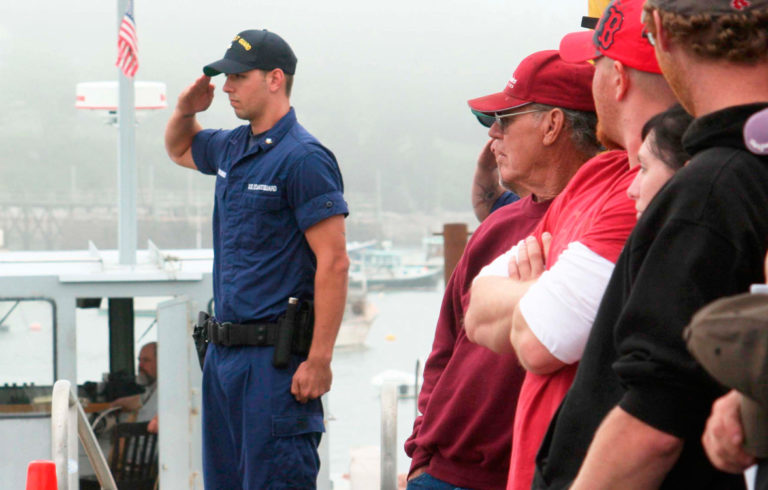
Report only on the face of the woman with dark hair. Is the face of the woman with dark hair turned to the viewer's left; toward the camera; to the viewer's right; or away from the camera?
to the viewer's left

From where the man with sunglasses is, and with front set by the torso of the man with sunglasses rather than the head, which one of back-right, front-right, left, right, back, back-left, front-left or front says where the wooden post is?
right

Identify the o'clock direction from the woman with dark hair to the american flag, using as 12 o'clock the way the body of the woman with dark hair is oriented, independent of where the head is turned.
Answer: The american flag is roughly at 2 o'clock from the woman with dark hair.

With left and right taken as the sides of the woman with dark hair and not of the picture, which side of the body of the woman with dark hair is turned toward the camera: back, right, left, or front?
left

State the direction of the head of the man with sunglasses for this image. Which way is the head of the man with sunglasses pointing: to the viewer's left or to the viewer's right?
to the viewer's left

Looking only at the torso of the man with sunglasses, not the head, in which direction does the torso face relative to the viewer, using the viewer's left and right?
facing to the left of the viewer

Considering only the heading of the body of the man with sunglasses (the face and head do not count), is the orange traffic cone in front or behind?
in front

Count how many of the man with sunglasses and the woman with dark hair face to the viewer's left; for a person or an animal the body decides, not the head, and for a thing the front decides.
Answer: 2

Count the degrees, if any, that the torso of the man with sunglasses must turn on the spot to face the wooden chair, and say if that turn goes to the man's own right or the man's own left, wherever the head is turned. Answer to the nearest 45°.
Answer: approximately 45° to the man's own right

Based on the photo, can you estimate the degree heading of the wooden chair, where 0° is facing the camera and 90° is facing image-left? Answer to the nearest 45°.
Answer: approximately 135°
